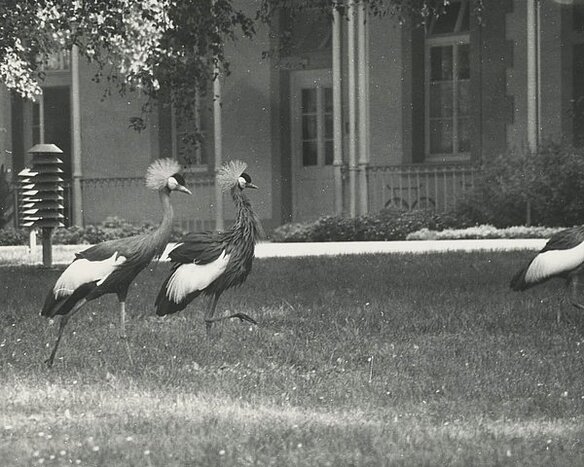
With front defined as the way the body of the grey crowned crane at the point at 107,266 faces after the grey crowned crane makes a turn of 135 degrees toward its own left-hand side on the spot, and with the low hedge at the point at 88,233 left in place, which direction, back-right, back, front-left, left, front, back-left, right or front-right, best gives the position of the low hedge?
front-right

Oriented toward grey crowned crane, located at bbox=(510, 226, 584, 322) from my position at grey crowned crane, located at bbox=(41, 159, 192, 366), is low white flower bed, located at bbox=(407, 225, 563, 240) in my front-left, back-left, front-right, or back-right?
front-left

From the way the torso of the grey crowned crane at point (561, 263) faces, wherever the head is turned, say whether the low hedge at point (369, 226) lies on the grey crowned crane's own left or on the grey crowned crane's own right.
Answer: on the grey crowned crane's own left

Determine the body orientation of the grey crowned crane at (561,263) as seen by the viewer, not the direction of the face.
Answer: to the viewer's right

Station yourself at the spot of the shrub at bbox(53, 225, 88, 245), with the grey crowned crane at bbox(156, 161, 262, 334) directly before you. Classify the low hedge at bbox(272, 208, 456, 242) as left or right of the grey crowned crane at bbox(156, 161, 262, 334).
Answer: left

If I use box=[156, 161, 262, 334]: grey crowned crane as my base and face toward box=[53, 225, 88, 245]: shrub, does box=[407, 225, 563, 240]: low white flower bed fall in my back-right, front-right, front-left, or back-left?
front-right

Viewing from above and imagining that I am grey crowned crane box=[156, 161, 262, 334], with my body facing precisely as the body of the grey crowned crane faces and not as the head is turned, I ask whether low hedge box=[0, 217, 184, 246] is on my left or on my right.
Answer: on my left

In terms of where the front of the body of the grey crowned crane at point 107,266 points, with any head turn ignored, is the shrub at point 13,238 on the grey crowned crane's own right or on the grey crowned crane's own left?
on the grey crowned crane's own left

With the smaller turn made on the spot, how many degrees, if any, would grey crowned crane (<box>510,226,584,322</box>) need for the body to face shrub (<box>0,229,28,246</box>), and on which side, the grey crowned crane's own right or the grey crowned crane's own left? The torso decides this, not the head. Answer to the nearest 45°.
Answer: approximately 135° to the grey crowned crane's own left

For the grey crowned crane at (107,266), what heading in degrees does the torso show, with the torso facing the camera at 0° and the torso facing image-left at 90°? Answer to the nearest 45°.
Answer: approximately 270°

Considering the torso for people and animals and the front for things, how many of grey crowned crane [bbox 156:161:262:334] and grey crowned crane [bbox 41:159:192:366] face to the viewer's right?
2

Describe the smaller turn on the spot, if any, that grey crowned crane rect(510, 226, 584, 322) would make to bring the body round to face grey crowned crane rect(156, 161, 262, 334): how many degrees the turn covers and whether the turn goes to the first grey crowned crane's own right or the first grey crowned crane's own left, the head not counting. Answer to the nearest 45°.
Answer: approximately 135° to the first grey crowned crane's own right

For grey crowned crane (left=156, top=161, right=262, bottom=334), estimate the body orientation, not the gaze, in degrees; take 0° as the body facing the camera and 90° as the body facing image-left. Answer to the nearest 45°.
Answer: approximately 270°
